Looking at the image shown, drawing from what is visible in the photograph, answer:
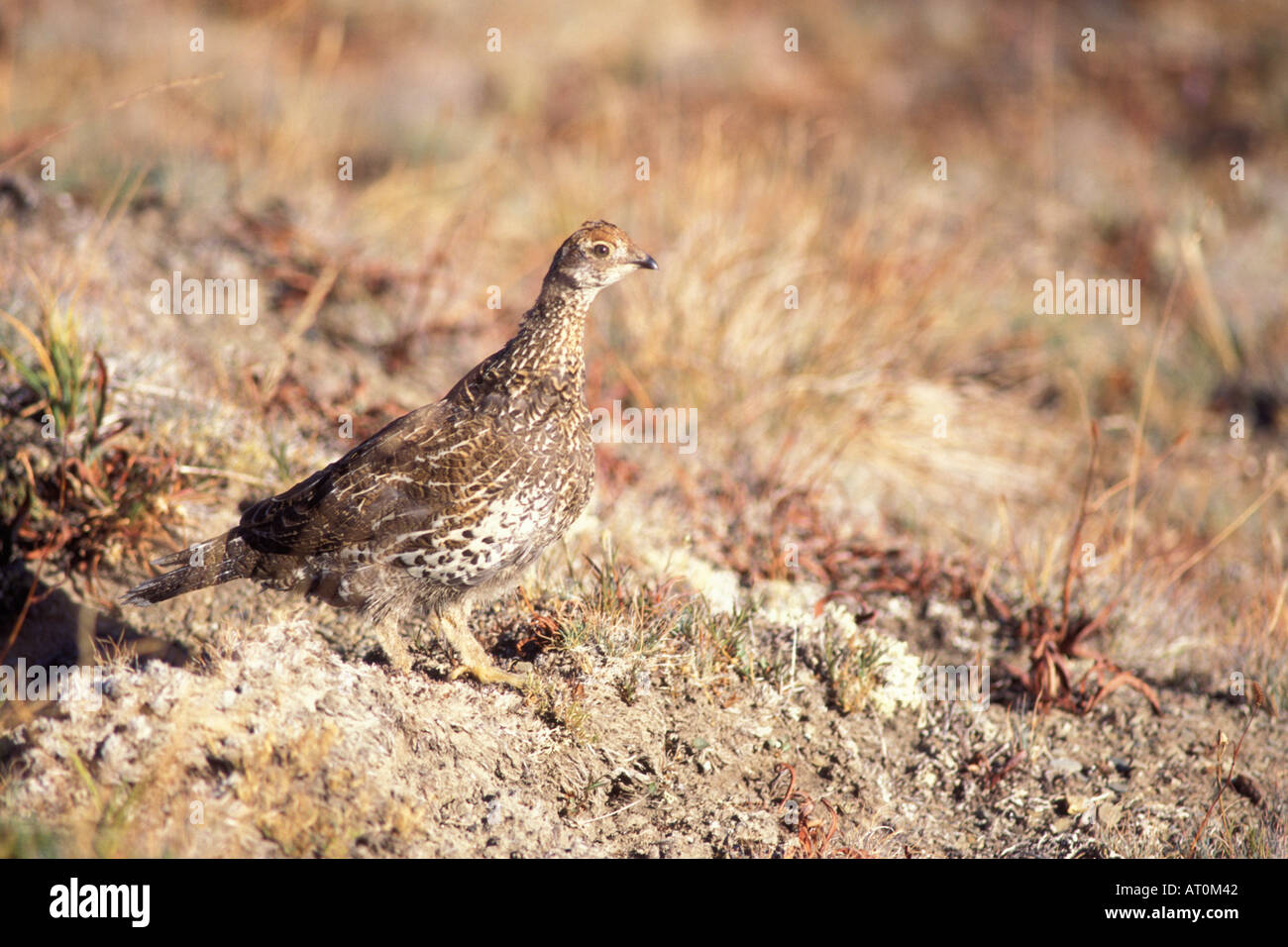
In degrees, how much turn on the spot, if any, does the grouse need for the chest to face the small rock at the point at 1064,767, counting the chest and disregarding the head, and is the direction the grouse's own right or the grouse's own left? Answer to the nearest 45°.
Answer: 0° — it already faces it

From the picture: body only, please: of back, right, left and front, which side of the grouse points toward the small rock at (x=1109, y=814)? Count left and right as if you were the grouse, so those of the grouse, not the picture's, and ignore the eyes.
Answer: front

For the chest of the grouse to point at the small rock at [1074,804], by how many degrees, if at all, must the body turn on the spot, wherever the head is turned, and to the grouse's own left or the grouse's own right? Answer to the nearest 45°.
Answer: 0° — it already faces it

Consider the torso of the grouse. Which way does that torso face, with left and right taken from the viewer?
facing to the right of the viewer
